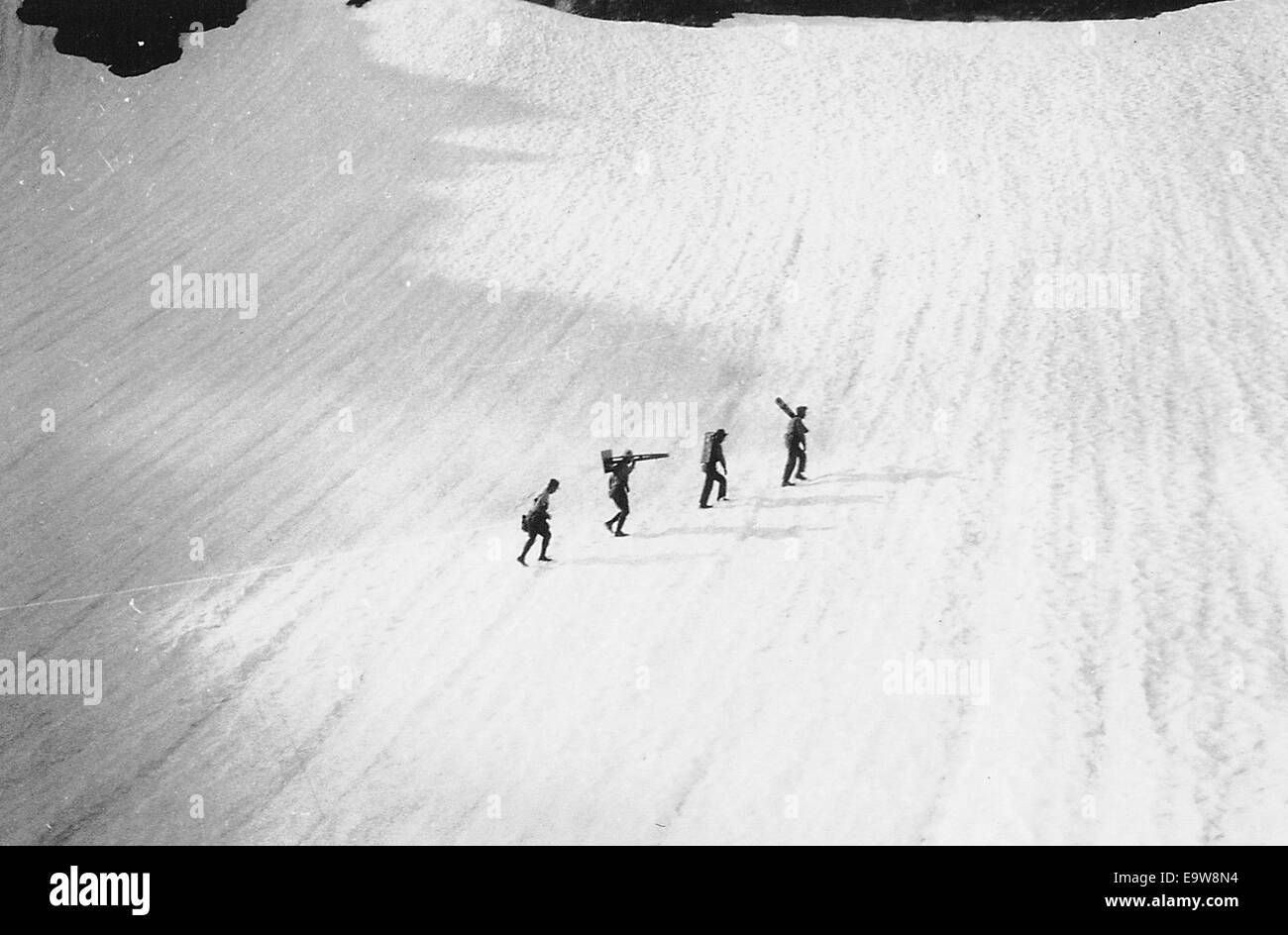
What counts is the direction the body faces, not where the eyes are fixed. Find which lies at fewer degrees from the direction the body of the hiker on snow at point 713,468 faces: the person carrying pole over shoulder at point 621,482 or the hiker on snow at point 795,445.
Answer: the hiker on snow

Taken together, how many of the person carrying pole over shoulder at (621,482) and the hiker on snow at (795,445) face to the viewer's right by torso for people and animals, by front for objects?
2

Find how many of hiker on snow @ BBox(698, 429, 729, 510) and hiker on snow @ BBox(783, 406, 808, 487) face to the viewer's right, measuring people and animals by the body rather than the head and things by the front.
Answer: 2

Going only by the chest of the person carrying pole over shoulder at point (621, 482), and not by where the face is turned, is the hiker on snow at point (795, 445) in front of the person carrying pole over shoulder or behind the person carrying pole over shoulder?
in front

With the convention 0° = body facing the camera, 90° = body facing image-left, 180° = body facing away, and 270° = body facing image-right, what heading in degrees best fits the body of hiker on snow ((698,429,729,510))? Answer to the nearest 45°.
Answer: approximately 270°

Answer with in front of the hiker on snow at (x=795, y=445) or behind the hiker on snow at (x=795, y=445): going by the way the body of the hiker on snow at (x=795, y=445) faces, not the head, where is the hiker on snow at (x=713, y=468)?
behind

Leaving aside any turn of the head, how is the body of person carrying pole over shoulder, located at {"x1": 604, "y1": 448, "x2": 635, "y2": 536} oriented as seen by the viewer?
to the viewer's right

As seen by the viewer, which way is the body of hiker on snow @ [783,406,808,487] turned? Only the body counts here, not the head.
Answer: to the viewer's right
